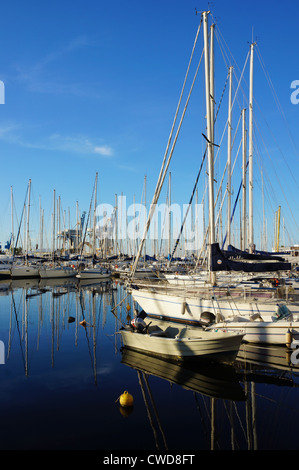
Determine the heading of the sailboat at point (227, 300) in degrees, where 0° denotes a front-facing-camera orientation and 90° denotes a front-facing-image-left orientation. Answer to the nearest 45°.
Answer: approximately 90°

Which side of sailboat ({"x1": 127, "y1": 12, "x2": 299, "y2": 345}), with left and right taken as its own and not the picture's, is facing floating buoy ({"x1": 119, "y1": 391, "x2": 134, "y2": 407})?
left
